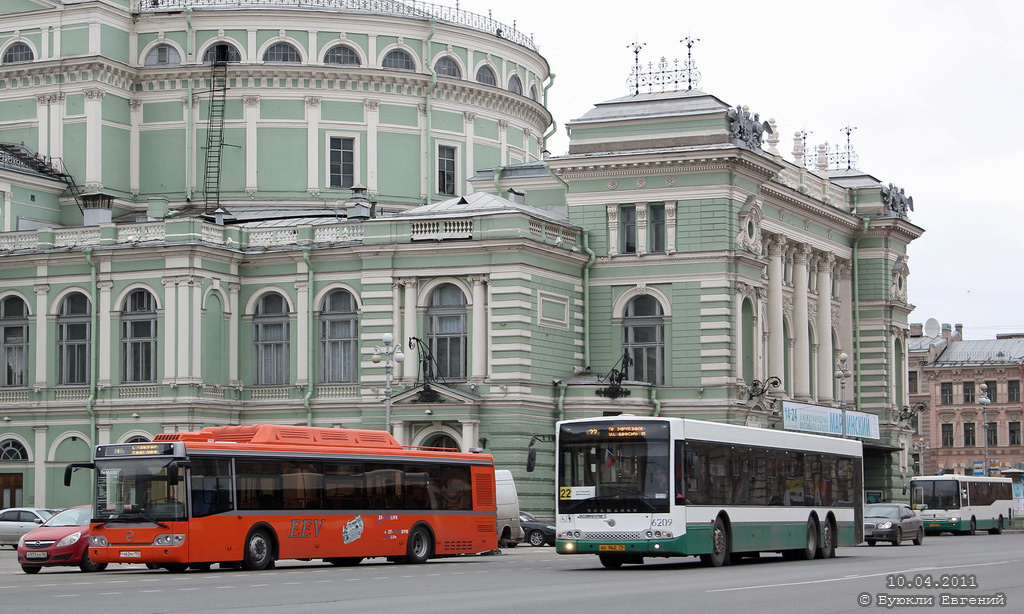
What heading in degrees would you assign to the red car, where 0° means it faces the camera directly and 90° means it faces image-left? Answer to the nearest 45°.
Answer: approximately 45°

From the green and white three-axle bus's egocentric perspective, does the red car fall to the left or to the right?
on its right

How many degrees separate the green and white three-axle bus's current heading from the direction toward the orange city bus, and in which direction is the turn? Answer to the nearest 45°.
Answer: approximately 45° to its right

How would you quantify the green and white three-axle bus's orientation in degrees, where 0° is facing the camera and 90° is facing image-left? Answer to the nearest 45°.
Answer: approximately 45°

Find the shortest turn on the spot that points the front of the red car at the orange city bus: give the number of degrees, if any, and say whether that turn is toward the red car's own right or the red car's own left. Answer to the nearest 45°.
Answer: approximately 135° to the red car's own left

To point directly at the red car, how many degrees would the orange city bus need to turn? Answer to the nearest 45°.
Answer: approximately 45° to its right

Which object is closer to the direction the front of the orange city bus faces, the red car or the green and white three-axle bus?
the red car

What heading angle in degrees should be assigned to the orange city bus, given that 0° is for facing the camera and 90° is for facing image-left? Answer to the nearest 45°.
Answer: approximately 45°
